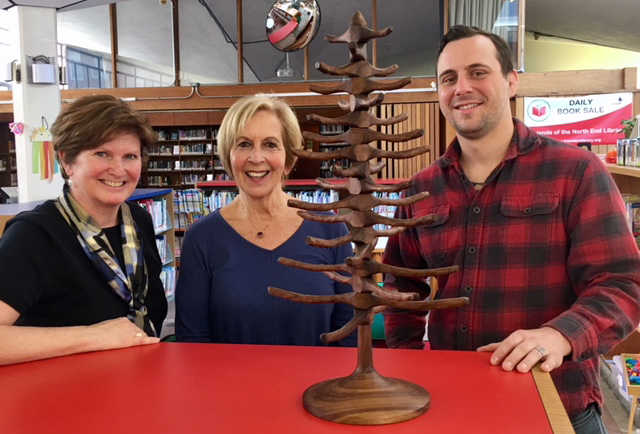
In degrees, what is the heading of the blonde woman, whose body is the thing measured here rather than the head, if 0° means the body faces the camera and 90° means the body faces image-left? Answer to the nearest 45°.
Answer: approximately 0°

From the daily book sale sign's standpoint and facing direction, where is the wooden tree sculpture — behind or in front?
in front

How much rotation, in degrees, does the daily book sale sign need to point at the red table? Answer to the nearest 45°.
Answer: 0° — it already faces it

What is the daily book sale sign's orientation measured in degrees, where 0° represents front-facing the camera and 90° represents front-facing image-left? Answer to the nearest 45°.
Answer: approximately 0°

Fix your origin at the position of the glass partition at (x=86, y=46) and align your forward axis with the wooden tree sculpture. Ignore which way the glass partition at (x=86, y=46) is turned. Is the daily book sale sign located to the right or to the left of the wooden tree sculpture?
left

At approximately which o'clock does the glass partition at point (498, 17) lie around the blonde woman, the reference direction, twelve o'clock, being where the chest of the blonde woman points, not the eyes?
The glass partition is roughly at 7 o'clock from the blonde woman.

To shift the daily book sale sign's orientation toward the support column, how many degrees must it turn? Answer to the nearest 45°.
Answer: approximately 45° to its right

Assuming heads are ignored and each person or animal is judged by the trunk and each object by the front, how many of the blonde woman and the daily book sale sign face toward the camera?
2

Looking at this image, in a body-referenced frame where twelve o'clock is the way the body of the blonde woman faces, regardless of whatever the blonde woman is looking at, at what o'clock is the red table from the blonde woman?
The red table is roughly at 12 o'clock from the blonde woman.
